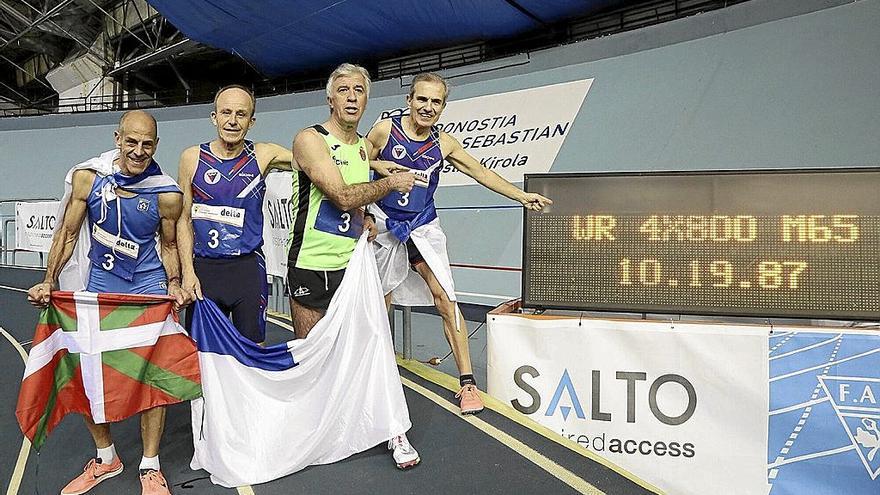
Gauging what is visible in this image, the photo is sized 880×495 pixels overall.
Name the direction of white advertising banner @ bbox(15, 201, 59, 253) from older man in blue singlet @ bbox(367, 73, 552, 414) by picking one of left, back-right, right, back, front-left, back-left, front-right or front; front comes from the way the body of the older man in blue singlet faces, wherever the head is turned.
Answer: back-right

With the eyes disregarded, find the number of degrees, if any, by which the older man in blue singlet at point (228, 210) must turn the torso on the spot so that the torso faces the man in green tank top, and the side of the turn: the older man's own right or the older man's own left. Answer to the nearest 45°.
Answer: approximately 45° to the older man's own left

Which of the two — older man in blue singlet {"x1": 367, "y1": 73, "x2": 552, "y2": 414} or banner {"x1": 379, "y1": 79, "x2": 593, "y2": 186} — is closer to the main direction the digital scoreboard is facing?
the older man in blue singlet

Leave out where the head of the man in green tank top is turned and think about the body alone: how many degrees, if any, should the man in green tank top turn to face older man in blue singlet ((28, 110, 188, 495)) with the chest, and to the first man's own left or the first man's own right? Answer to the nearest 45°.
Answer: approximately 135° to the first man's own right

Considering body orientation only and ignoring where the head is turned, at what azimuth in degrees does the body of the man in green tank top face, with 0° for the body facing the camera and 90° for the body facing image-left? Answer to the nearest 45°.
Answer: approximately 315°

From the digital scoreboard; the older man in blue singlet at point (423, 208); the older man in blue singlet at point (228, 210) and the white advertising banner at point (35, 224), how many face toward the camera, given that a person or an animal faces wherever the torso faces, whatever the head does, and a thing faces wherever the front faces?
4

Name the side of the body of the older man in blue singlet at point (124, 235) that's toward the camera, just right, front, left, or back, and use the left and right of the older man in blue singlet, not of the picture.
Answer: front

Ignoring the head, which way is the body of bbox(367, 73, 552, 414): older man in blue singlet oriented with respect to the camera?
toward the camera

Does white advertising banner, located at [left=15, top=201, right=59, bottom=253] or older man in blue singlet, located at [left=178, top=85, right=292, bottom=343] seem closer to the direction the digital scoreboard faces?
the older man in blue singlet

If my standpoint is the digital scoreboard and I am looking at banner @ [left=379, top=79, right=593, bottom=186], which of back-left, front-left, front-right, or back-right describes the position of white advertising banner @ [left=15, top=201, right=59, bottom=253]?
front-left

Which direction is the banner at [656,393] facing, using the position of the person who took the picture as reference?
facing the viewer

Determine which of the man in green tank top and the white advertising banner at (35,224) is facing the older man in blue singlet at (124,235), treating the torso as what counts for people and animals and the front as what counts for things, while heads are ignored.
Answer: the white advertising banner

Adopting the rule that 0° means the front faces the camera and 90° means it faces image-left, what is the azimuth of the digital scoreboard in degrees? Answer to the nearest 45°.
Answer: approximately 0°

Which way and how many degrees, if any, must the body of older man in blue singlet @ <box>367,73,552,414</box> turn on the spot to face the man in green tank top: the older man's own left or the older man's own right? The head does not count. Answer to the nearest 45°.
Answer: approximately 45° to the older man's own right

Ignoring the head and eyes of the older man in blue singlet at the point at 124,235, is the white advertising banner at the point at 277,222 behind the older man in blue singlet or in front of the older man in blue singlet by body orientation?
behind

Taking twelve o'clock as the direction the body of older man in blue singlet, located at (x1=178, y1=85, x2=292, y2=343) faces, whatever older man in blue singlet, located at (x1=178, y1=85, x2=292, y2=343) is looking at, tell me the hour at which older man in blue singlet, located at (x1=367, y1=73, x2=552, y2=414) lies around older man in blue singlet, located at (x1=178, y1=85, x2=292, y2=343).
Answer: older man in blue singlet, located at (x1=367, y1=73, x2=552, y2=414) is roughly at 9 o'clock from older man in blue singlet, located at (x1=178, y1=85, x2=292, y2=343).

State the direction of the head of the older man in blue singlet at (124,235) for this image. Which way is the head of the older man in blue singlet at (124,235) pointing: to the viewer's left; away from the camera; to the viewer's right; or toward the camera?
toward the camera

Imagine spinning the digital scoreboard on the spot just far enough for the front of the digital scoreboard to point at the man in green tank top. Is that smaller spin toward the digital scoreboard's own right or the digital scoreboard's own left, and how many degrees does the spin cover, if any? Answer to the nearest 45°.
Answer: approximately 45° to the digital scoreboard's own right
